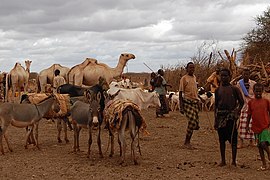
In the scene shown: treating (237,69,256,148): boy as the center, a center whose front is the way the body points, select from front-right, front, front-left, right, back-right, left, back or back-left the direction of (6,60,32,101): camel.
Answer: back-right

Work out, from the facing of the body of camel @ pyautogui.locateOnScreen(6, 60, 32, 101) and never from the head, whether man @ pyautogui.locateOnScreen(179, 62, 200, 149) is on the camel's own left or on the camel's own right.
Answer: on the camel's own right

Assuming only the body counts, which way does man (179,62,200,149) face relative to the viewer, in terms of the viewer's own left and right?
facing the viewer and to the right of the viewer

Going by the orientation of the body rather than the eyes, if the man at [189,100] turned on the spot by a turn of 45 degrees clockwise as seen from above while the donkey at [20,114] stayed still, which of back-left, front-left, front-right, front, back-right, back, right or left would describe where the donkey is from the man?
right

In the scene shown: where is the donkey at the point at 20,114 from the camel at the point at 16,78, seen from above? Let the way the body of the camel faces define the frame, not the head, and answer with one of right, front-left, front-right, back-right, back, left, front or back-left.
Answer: back-right

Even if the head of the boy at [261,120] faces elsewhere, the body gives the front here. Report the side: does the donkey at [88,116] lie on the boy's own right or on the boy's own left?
on the boy's own right

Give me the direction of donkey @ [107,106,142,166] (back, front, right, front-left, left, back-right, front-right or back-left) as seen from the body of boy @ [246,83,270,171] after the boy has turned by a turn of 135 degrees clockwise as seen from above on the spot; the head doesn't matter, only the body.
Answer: front-left

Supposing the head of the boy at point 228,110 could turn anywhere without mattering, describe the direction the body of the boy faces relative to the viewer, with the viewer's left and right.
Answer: facing the viewer

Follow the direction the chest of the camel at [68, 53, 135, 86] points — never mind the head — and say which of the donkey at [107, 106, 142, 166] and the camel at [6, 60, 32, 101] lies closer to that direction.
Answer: the donkey

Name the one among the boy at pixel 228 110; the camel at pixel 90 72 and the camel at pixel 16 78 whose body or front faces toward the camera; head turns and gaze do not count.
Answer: the boy

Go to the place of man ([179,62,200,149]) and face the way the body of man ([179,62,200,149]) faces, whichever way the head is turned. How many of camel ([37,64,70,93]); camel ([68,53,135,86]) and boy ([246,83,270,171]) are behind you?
2

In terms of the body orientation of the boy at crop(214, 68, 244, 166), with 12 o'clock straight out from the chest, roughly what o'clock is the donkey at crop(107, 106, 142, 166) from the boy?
The donkey is roughly at 3 o'clock from the boy.

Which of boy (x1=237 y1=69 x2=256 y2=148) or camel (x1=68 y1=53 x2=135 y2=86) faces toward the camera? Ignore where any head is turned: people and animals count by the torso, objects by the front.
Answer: the boy
